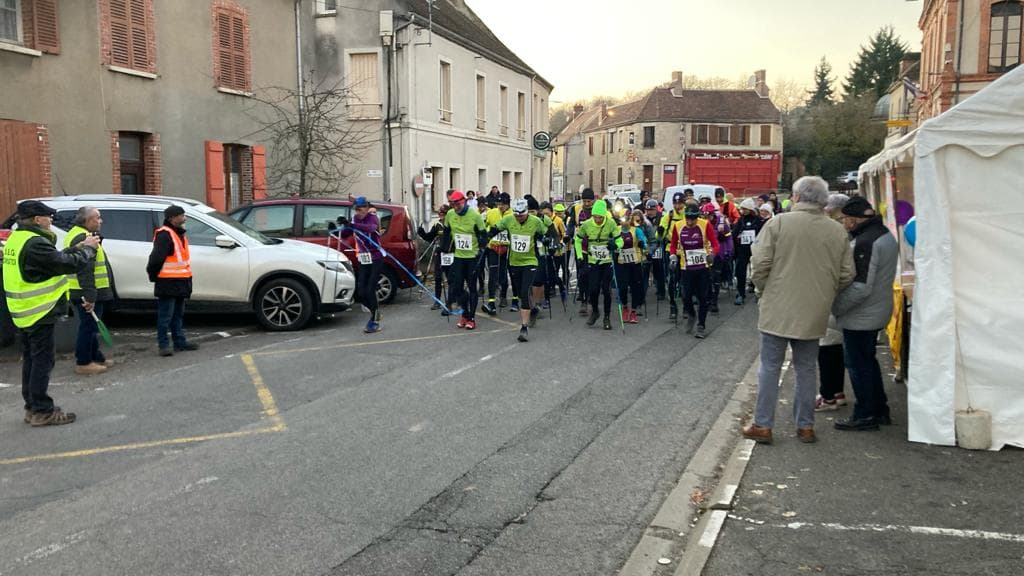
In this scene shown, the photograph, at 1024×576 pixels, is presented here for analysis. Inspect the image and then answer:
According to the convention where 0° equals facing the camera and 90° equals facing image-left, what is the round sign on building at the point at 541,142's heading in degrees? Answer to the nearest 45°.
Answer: approximately 0°

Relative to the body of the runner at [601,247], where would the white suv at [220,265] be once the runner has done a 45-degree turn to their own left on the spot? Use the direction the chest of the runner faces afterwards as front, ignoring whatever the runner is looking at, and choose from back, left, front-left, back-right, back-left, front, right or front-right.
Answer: back-right

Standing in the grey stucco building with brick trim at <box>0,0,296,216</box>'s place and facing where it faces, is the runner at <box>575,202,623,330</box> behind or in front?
in front

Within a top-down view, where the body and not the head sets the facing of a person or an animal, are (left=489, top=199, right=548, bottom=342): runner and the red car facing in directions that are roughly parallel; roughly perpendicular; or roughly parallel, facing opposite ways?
roughly perpendicular

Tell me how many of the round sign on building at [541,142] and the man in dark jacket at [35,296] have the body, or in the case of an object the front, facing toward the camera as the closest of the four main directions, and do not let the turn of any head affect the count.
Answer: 1

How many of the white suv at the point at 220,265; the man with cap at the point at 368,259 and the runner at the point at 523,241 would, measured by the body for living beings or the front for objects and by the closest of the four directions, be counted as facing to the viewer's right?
1

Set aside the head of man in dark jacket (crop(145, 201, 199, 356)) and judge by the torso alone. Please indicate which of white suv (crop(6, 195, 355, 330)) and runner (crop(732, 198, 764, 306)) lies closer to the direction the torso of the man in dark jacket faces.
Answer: the runner
